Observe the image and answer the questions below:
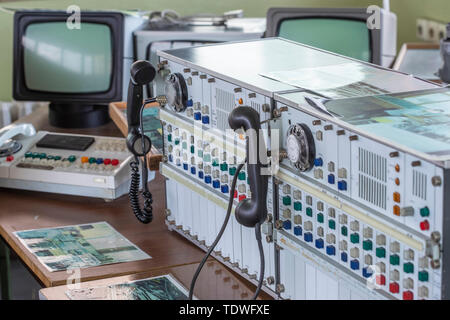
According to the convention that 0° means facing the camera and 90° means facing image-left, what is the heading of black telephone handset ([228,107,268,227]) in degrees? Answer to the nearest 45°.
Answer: approximately 90°

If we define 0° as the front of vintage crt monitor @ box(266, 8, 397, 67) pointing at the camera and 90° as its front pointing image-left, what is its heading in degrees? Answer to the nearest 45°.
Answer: approximately 0°

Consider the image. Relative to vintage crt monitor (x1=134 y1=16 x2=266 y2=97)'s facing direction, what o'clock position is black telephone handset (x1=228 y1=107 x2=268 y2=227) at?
The black telephone handset is roughly at 12 o'clock from the vintage crt monitor.

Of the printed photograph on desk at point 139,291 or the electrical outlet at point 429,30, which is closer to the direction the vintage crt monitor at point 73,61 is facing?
the printed photograph on desk
